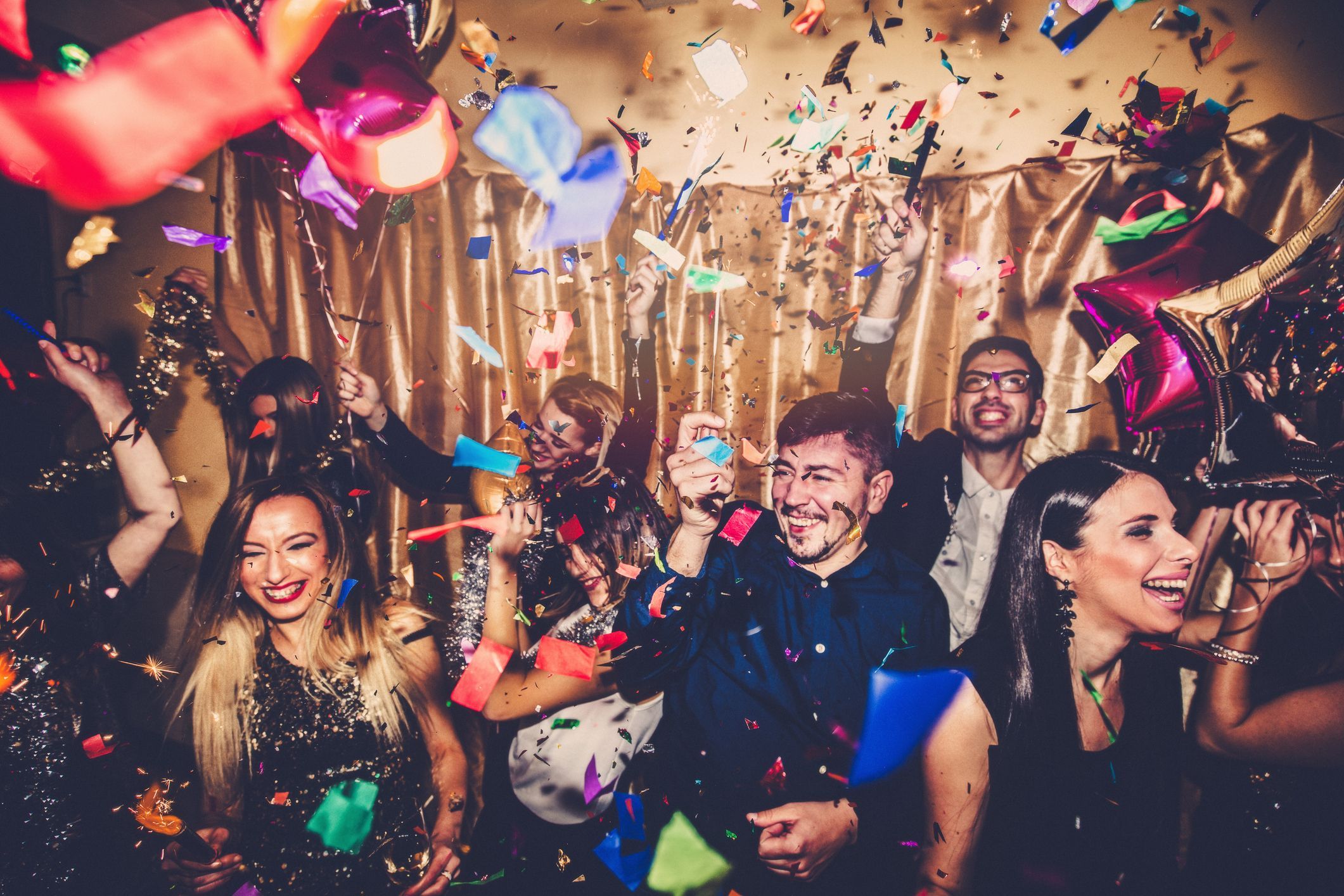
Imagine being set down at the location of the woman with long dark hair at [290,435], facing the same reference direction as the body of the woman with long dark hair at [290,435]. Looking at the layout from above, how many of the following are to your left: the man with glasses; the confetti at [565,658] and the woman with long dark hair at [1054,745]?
3

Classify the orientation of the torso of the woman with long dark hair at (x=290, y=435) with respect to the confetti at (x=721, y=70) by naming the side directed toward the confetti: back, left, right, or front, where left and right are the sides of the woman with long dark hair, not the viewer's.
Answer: left

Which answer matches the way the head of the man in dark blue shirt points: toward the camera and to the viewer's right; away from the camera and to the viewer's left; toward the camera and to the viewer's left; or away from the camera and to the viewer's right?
toward the camera and to the viewer's left

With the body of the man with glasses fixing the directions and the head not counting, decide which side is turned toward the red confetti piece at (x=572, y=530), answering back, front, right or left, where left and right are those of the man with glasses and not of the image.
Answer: right

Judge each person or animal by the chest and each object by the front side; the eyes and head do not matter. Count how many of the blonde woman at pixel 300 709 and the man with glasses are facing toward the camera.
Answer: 2
